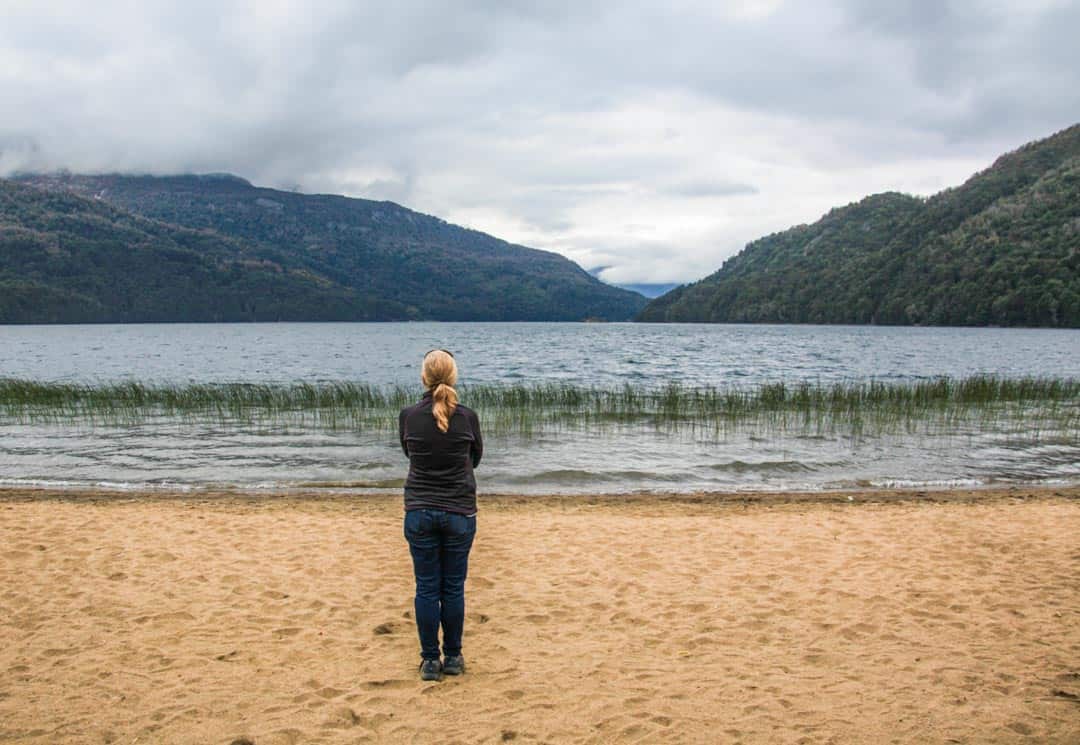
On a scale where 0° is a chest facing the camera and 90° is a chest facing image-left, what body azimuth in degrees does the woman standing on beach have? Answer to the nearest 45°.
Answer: approximately 180°

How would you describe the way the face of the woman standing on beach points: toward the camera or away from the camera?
away from the camera
